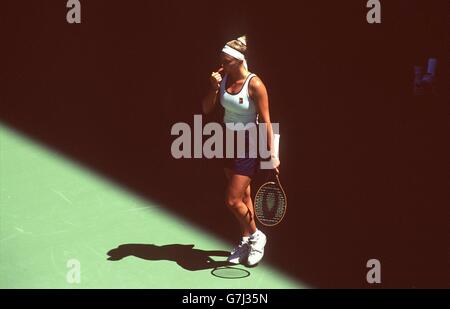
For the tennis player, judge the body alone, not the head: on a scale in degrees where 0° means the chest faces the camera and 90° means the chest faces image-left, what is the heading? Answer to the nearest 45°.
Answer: approximately 45°
